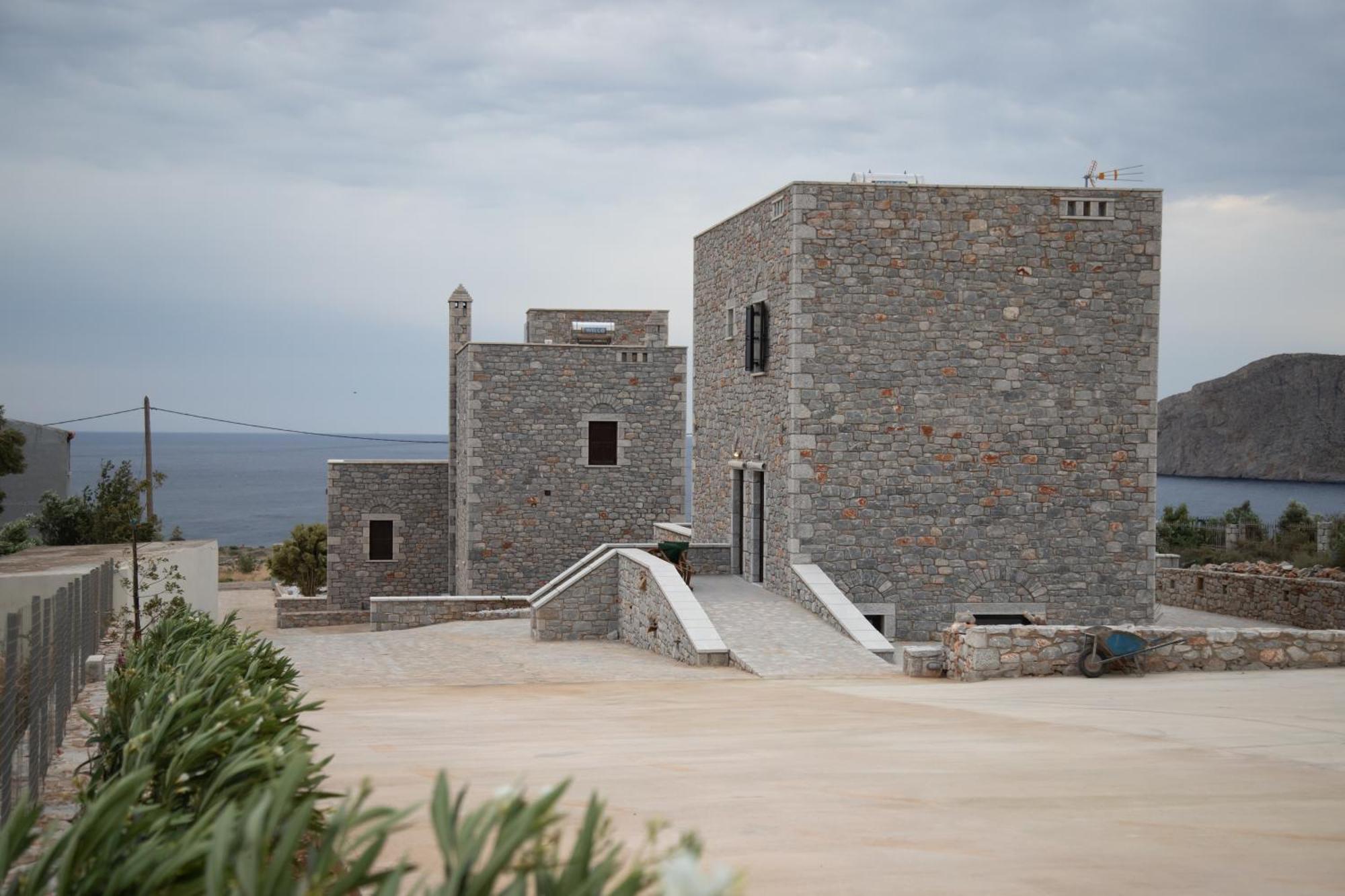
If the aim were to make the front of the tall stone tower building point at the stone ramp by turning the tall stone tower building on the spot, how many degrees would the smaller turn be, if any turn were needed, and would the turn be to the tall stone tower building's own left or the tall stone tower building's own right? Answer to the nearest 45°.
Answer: approximately 45° to the tall stone tower building's own left

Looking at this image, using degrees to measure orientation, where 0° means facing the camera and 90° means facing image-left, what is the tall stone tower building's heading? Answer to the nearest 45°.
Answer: approximately 90°

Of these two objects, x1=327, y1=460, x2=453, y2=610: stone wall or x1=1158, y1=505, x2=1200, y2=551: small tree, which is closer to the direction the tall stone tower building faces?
the stone wall

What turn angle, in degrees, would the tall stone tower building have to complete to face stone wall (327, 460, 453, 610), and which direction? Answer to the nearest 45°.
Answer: approximately 45° to its right

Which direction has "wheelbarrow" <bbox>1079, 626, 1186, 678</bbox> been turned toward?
to the viewer's left

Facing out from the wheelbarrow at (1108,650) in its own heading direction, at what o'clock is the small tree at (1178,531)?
The small tree is roughly at 3 o'clock from the wheelbarrow.

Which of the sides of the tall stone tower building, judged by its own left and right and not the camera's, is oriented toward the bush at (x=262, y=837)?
left

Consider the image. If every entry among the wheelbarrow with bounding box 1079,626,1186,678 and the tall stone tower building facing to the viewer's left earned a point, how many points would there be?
2
